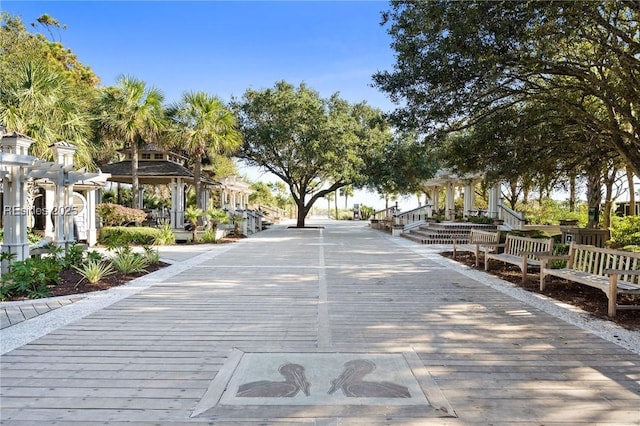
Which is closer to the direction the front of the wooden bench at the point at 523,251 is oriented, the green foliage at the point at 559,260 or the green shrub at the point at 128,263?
the green shrub

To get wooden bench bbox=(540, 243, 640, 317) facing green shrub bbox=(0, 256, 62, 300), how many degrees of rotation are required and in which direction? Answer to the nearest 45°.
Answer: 0° — it already faces it

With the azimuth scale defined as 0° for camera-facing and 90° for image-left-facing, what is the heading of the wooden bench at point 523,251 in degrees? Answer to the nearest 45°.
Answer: approximately 45°

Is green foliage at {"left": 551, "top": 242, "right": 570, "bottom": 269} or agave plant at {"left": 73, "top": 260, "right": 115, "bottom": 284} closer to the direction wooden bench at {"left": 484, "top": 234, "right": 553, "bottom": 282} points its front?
the agave plant

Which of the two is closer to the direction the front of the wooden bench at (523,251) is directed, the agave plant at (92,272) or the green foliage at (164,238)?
the agave plant

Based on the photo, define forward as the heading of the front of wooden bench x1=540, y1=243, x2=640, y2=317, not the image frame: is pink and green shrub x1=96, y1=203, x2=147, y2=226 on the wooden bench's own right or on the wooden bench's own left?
on the wooden bench's own right

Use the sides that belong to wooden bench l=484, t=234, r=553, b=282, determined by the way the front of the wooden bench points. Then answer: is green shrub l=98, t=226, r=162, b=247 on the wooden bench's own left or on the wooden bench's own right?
on the wooden bench's own right
